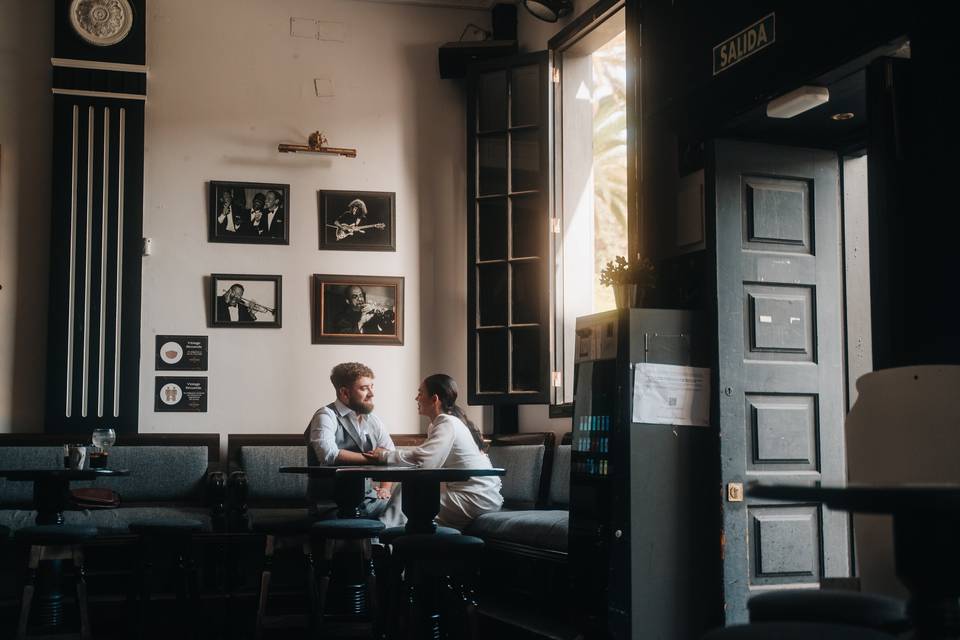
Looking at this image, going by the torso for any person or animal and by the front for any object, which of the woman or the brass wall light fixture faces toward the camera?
the brass wall light fixture

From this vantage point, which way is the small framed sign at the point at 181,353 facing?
toward the camera

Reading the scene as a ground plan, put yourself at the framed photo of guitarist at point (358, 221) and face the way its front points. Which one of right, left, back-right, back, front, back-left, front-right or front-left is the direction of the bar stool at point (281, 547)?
front

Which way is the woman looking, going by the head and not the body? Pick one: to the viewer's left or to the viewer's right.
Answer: to the viewer's left

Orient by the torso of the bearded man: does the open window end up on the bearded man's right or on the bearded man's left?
on the bearded man's left

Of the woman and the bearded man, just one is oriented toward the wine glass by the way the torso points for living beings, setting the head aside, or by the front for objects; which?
the woman

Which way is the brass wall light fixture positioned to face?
toward the camera

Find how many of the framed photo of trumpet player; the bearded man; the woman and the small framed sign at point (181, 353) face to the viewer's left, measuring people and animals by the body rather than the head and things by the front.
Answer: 1

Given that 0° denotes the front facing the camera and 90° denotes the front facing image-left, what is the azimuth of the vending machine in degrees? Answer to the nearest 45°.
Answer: approximately 45°

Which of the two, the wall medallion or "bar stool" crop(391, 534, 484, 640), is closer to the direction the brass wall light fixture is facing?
the bar stool

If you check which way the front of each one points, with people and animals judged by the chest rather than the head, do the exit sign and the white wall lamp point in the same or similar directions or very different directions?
same or similar directions

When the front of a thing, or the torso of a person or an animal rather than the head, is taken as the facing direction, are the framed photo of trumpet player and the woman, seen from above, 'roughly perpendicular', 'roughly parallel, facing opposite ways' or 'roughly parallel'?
roughly perpendicular

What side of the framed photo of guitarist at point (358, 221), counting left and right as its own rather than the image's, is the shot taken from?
front

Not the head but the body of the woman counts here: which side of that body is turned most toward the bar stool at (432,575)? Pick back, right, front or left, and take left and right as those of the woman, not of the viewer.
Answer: left

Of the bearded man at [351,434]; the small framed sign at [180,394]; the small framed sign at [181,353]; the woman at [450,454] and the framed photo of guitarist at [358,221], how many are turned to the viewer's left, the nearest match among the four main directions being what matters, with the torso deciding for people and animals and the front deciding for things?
1

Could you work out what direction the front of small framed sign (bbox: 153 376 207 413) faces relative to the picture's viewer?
facing the viewer
